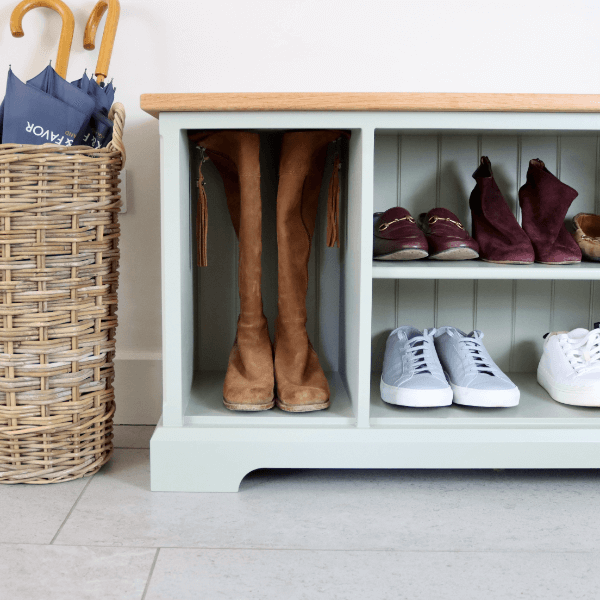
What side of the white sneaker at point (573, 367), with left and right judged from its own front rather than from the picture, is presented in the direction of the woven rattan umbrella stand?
right

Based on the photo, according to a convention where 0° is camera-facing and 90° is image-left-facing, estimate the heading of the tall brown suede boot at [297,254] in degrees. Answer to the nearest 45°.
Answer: approximately 0°
